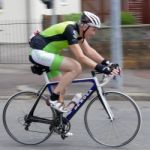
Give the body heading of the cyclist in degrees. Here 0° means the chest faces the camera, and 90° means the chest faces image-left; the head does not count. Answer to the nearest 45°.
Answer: approximately 270°

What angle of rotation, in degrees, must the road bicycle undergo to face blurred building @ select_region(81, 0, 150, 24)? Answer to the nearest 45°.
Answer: approximately 90° to its left

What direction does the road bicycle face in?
to the viewer's right

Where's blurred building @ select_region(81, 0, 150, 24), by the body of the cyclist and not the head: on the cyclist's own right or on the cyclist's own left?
on the cyclist's own left

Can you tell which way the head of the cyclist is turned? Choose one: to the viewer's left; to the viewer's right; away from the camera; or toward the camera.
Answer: to the viewer's right
